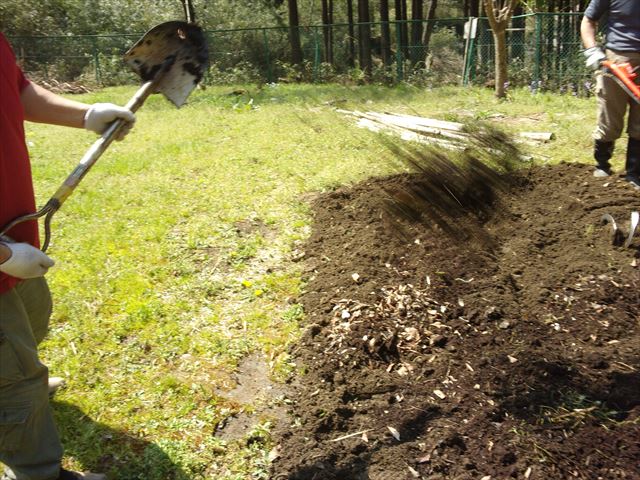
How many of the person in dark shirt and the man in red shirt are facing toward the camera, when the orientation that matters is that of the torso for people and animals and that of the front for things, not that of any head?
1

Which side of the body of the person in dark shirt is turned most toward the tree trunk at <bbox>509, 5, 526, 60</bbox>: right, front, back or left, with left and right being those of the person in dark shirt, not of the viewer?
back

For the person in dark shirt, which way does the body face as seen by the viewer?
toward the camera

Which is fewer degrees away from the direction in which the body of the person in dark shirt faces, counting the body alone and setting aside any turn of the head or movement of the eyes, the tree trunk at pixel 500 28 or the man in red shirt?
the man in red shirt

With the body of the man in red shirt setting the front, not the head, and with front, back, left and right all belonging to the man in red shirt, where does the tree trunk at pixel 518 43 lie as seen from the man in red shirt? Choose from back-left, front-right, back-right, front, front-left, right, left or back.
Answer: front-left

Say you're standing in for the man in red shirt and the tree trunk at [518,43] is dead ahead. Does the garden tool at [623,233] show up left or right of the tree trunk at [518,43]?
right

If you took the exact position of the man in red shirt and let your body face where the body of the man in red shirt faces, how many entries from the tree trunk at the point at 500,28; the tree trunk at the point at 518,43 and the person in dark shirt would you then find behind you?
0

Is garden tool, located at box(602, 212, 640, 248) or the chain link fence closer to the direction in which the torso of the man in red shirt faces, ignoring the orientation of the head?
the garden tool

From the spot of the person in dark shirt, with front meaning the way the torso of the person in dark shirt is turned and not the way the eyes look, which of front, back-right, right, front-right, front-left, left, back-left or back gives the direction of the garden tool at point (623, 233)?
front

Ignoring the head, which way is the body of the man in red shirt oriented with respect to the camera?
to the viewer's right

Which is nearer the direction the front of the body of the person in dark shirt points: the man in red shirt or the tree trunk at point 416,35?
the man in red shirt

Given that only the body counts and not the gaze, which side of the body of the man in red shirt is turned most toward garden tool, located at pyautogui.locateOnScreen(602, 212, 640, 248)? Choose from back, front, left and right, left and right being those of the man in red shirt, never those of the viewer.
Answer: front
